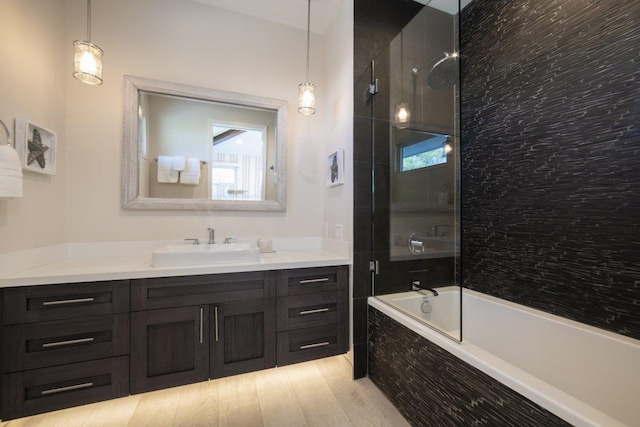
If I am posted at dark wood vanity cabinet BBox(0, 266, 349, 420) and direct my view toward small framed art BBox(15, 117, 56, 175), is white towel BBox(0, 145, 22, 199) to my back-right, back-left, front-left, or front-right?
front-left

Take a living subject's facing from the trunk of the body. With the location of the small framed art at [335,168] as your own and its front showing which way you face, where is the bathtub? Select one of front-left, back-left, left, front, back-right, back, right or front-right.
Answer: left

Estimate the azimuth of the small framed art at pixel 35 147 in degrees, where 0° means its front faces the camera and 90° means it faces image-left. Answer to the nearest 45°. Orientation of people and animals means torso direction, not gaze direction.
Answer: approximately 315°

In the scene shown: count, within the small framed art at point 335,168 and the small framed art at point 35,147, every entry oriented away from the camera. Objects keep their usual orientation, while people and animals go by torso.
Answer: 0

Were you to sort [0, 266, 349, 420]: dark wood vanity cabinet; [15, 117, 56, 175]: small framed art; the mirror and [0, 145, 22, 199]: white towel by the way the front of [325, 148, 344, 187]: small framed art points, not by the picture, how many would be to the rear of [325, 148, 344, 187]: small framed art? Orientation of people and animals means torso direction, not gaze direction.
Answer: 0

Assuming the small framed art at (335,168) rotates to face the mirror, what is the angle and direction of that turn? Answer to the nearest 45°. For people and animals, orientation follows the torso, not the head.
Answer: approximately 45° to its right

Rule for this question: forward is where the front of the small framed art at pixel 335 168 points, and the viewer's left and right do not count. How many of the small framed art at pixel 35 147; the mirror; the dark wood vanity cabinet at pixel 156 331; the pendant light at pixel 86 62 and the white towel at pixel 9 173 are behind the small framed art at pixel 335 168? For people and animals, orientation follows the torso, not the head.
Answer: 0

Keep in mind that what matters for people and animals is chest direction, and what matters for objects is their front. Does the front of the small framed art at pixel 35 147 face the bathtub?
yes

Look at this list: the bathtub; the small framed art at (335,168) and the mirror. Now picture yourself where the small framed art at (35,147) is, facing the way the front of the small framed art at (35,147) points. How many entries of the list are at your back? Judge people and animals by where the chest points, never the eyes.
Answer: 0

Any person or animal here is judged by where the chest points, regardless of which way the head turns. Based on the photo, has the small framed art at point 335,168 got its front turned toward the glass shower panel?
no

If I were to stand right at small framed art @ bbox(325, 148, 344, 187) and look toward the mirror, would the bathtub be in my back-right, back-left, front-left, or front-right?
back-left

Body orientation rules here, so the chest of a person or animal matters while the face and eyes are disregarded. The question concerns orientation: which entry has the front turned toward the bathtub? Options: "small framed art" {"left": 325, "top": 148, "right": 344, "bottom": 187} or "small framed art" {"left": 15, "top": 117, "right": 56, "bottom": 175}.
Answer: "small framed art" {"left": 15, "top": 117, "right": 56, "bottom": 175}

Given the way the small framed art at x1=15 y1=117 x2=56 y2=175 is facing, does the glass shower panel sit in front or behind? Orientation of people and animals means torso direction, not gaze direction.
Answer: in front

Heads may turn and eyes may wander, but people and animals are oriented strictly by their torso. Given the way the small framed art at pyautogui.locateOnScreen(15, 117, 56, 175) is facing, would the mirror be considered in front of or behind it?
in front

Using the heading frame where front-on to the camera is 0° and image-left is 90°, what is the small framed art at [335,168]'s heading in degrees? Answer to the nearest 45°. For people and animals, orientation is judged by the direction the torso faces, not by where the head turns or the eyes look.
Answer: approximately 45°

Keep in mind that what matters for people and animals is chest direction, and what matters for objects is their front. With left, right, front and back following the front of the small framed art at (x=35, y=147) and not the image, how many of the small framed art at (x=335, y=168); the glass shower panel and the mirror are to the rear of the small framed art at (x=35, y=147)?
0
